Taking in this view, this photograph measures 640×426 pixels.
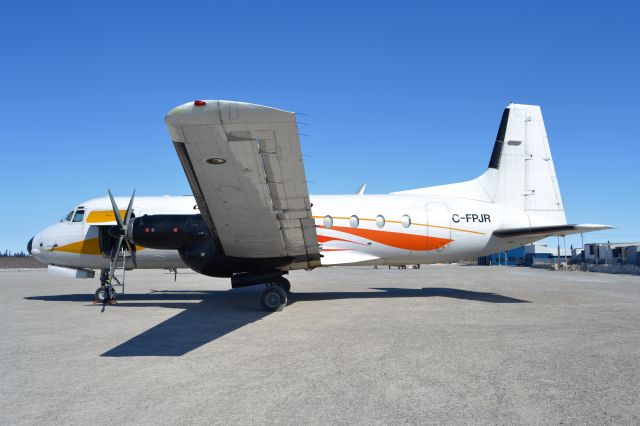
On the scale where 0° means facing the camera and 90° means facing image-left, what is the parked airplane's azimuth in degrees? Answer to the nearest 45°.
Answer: approximately 90°
